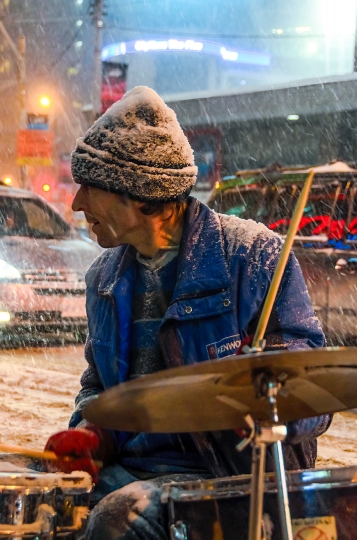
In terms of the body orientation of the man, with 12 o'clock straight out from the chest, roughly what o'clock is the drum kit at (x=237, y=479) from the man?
The drum kit is roughly at 10 o'clock from the man.

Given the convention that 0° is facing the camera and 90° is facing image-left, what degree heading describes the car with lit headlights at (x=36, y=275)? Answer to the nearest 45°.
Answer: approximately 315°

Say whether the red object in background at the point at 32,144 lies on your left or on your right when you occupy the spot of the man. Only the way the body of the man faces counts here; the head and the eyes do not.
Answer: on your right

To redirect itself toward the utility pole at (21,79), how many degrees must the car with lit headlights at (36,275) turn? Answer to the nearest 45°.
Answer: approximately 135° to its left

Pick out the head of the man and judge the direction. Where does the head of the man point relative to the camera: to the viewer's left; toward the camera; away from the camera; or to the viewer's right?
to the viewer's left

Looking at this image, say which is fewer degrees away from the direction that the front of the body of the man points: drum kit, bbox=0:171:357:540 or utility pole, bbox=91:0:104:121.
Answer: the drum kit

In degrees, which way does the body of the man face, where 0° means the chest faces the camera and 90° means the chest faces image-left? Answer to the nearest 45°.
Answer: approximately 45°

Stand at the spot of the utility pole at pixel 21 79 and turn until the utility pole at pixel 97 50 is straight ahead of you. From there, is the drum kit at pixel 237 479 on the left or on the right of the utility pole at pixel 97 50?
right

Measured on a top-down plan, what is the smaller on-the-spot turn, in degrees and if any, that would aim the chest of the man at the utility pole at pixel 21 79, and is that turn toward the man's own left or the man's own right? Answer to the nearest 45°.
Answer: approximately 135° to the man's own right
